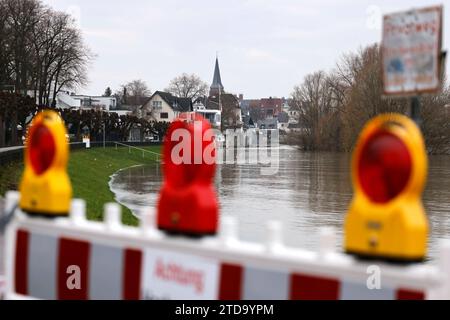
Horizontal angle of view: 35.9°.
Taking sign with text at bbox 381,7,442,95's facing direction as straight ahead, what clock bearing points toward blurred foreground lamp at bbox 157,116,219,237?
The blurred foreground lamp is roughly at 2 o'clock from the sign with text.

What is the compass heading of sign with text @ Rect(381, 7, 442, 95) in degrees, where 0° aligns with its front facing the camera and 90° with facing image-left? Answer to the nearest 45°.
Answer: approximately 45°

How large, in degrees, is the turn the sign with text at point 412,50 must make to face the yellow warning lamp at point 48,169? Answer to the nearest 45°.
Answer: approximately 45° to its right
